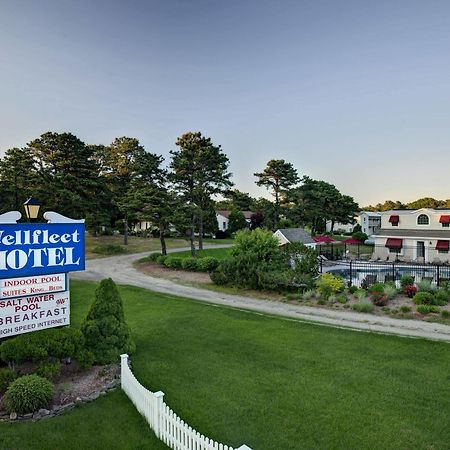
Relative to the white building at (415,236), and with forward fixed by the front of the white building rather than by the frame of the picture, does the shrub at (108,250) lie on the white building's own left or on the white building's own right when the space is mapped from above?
on the white building's own right

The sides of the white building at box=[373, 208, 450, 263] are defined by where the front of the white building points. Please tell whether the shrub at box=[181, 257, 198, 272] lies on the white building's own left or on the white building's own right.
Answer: on the white building's own right

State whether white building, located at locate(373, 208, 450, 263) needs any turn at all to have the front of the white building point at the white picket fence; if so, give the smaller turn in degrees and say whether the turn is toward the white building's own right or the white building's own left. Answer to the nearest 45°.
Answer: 0° — it already faces it

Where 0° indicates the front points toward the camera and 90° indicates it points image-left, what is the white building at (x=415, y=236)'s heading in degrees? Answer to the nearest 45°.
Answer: approximately 0°

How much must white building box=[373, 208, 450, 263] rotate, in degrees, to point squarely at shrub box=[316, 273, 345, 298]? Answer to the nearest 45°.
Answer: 0° — it already faces it

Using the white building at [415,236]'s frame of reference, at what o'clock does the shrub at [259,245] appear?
The shrub is roughly at 1 o'clock from the white building.

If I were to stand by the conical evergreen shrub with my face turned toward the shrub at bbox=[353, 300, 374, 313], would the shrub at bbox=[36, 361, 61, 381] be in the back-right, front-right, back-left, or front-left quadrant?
back-right
